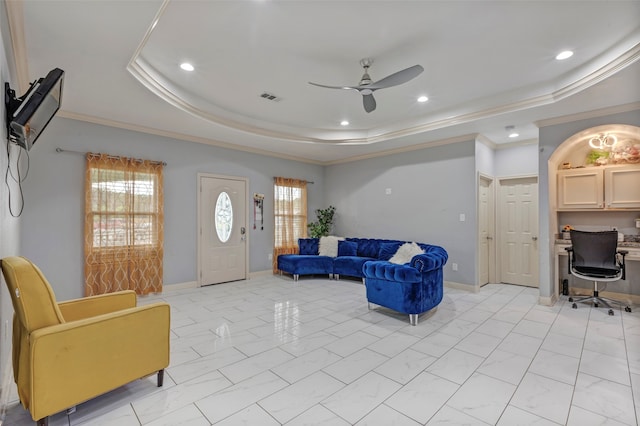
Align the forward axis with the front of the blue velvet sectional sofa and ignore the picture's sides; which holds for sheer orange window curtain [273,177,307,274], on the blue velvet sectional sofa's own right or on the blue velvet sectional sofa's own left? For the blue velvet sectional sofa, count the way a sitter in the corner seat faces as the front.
on the blue velvet sectional sofa's own right

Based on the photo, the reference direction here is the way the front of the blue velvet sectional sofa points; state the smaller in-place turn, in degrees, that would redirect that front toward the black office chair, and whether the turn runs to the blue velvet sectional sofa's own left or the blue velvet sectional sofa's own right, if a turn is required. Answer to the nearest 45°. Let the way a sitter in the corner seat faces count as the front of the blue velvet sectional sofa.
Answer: approximately 135° to the blue velvet sectional sofa's own left

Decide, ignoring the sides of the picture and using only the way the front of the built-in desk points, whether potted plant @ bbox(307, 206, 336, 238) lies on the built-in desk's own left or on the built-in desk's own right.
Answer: on the built-in desk's own right

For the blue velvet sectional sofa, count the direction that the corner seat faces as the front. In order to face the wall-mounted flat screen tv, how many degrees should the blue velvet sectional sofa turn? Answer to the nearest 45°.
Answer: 0° — it already faces it

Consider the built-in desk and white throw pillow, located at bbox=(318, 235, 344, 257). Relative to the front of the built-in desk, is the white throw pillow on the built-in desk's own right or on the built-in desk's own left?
on the built-in desk's own right

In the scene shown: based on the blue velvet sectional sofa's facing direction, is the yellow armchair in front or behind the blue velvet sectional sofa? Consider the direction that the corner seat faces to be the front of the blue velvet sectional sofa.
in front

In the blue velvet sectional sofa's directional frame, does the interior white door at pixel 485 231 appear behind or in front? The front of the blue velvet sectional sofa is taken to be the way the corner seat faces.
behind

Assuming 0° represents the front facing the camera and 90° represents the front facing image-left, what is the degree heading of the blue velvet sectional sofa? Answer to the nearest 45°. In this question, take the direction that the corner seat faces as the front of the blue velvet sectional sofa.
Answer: approximately 45°

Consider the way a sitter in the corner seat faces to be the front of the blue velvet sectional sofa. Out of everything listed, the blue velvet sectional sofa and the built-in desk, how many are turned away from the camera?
0
